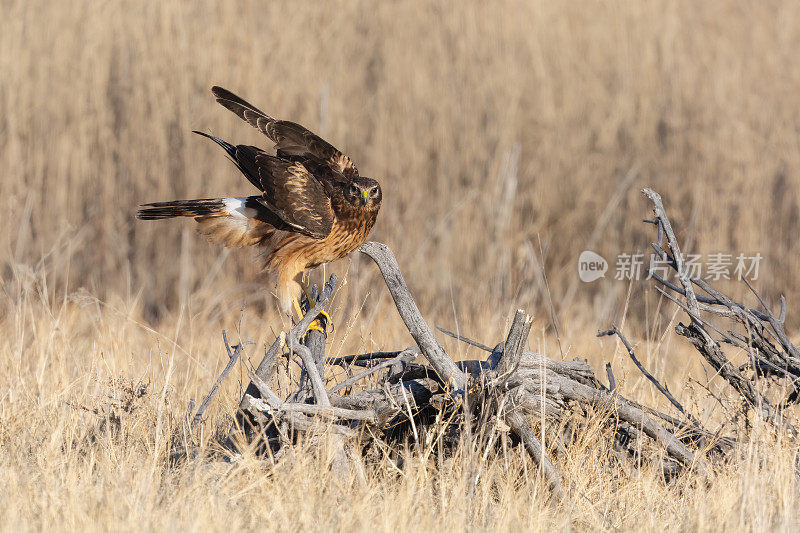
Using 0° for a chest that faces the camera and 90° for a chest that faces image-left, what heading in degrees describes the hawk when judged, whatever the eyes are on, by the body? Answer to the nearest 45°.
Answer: approximately 270°
